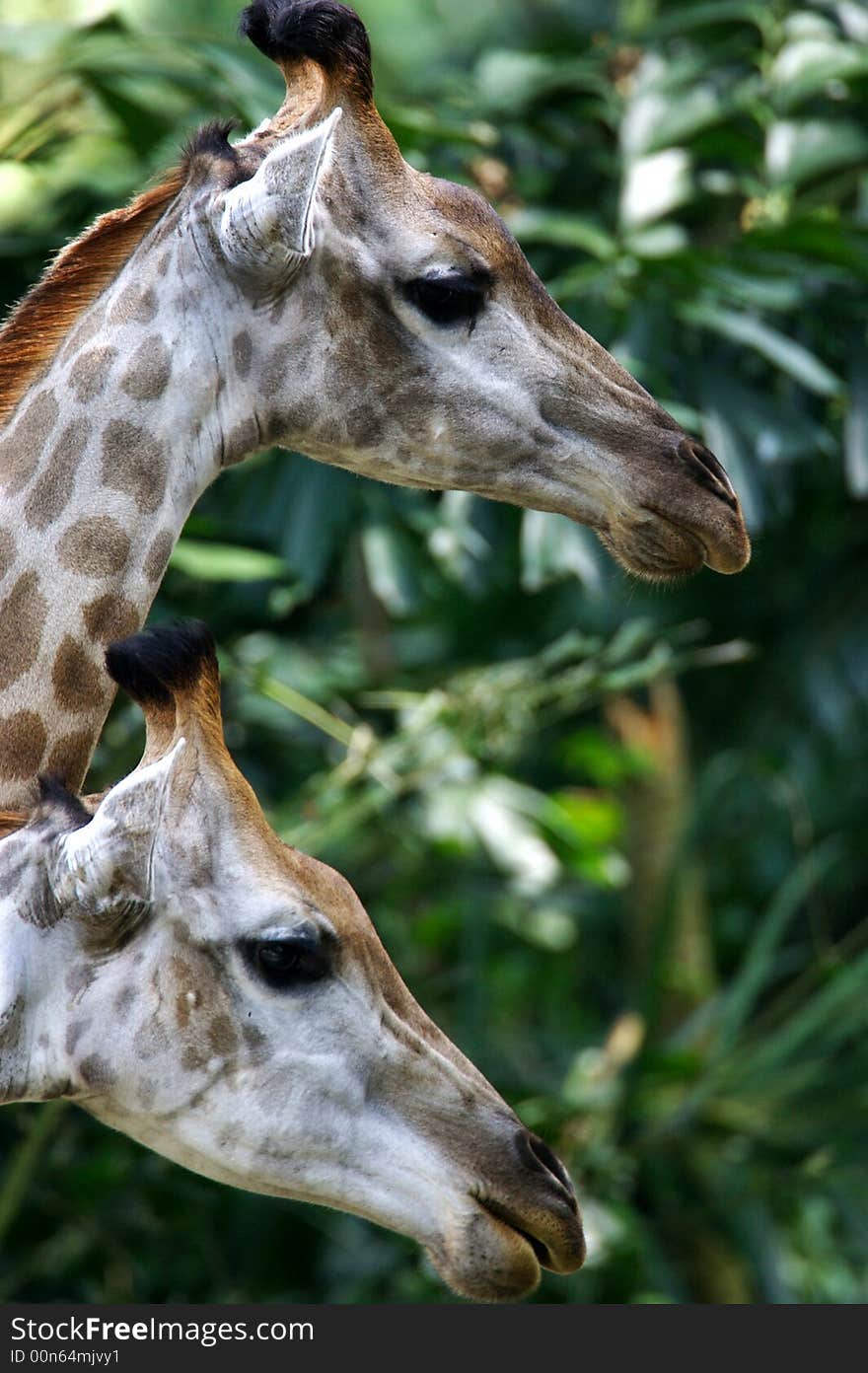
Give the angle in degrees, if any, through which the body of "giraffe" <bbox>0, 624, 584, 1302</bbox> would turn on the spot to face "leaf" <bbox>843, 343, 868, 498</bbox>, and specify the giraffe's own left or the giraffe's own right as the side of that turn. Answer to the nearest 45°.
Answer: approximately 45° to the giraffe's own left

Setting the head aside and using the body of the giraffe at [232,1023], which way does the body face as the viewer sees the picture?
to the viewer's right

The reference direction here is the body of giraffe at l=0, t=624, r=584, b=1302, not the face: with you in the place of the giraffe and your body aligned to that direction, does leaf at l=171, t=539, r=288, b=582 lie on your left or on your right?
on your left

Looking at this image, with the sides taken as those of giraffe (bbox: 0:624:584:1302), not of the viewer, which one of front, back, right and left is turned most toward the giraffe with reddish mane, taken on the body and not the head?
left

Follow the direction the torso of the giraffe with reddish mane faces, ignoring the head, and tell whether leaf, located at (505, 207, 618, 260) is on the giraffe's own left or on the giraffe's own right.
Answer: on the giraffe's own left

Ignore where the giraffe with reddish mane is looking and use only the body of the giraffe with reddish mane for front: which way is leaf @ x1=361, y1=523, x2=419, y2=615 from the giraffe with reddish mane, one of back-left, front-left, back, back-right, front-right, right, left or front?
left

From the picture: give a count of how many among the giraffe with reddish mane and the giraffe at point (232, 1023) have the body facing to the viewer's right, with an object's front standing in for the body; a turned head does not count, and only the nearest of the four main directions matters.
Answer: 2

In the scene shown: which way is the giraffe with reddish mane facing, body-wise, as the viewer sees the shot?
to the viewer's right
